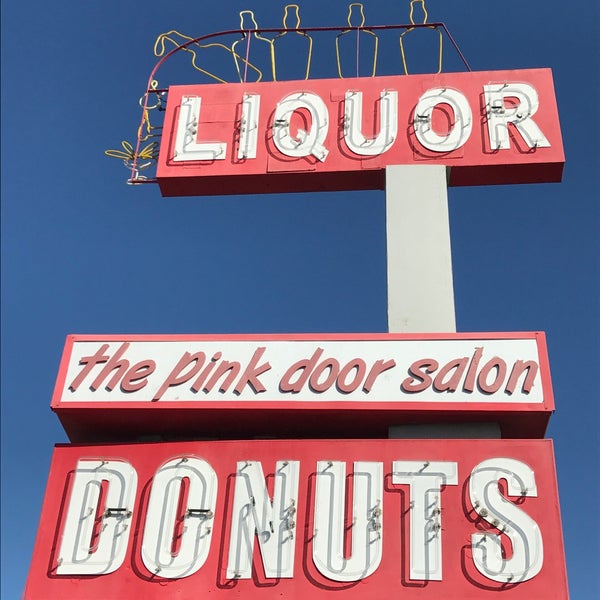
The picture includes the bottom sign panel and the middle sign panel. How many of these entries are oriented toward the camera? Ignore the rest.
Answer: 2

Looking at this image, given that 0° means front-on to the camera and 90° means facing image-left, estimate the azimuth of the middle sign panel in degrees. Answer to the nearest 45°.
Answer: approximately 0°

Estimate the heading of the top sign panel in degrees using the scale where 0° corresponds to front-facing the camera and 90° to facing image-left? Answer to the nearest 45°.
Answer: approximately 0°
